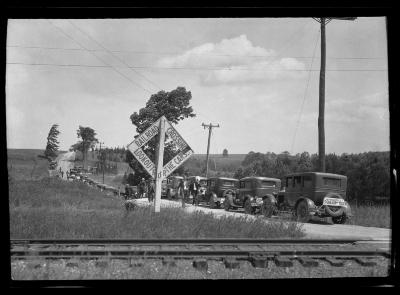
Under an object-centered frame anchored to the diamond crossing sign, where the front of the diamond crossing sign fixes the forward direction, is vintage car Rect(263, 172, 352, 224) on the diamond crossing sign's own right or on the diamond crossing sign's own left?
on the diamond crossing sign's own left

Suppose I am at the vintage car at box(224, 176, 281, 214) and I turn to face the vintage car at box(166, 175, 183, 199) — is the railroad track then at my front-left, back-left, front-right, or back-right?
back-left

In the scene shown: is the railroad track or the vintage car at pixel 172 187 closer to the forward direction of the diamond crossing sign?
the railroad track

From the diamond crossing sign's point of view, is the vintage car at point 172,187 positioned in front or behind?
behind

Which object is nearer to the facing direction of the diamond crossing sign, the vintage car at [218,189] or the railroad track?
the railroad track

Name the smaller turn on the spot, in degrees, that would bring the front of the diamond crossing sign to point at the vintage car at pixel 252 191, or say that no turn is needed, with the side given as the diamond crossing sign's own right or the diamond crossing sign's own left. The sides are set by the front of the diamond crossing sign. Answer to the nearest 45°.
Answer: approximately 135° to the diamond crossing sign's own left

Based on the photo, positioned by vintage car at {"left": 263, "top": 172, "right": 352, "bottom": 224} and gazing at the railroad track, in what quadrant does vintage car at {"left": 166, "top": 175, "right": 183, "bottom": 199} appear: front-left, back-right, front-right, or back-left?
back-right

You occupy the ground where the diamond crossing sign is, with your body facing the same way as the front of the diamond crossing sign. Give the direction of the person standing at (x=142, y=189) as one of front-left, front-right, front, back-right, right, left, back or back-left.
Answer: back

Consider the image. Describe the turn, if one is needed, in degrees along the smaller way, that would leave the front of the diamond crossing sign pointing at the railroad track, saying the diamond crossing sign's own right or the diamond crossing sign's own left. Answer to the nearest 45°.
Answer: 0° — it already faces it

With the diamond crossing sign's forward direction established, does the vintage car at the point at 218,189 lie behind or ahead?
behind
